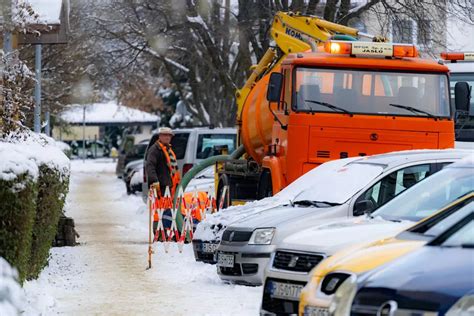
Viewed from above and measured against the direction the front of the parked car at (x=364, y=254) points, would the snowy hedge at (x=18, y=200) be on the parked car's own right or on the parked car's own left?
on the parked car's own right

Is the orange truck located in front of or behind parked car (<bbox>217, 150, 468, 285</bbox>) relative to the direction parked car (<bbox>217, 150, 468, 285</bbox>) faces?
behind

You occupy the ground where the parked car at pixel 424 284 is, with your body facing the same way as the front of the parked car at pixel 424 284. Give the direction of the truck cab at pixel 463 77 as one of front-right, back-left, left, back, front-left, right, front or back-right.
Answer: back-right

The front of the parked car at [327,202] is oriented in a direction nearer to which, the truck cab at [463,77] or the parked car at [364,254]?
the parked car

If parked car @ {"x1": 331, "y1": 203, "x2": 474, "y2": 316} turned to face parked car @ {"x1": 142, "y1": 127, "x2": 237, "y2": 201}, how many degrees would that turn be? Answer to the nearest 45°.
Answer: approximately 135° to its right

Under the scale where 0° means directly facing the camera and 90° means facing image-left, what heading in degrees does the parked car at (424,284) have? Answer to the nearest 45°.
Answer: approximately 45°
